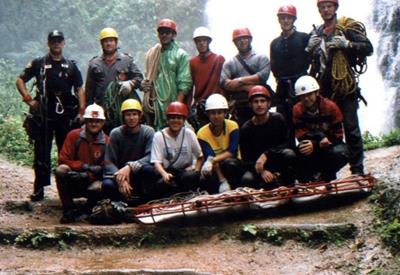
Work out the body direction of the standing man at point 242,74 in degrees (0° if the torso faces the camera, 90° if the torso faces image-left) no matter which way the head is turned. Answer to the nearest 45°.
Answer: approximately 0°

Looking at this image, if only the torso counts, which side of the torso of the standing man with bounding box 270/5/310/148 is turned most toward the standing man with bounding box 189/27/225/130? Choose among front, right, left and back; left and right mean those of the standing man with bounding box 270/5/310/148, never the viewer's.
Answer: right

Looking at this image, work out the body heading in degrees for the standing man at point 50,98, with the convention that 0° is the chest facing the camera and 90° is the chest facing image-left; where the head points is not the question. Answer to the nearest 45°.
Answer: approximately 0°

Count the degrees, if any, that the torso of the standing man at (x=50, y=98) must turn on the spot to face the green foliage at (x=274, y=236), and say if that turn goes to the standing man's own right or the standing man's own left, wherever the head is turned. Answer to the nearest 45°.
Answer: approximately 45° to the standing man's own left

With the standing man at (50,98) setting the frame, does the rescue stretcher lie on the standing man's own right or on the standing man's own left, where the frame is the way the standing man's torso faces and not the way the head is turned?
on the standing man's own left

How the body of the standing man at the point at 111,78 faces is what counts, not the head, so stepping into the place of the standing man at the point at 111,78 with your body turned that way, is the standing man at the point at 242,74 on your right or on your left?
on your left

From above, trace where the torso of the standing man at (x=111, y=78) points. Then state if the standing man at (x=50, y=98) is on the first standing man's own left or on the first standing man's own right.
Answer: on the first standing man's own right

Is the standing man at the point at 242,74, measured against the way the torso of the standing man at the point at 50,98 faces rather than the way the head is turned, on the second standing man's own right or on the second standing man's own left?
on the second standing man's own left

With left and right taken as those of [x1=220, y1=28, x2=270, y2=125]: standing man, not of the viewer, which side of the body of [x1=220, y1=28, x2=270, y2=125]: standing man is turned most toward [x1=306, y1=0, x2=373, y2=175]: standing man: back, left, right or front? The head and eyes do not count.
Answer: left

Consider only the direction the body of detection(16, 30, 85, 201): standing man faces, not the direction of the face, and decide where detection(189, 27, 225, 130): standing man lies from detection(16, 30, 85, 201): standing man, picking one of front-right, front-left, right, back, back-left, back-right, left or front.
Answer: left
